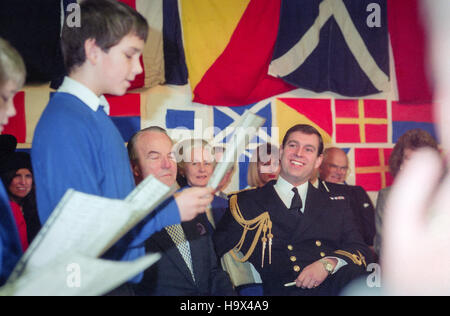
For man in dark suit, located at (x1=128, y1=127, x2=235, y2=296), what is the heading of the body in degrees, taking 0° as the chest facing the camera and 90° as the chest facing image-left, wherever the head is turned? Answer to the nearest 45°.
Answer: approximately 315°

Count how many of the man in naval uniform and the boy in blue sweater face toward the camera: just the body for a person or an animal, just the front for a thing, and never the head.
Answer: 1

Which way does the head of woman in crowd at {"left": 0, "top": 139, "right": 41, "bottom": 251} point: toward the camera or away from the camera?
toward the camera

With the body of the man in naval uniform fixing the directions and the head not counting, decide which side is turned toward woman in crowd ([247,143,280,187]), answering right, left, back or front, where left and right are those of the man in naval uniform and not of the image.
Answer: back

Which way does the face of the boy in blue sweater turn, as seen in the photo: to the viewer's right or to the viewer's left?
to the viewer's right

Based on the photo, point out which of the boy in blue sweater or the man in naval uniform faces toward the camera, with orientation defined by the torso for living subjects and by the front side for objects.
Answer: the man in naval uniform

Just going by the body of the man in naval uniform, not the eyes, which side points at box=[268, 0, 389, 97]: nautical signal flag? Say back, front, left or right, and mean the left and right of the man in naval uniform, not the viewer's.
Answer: back

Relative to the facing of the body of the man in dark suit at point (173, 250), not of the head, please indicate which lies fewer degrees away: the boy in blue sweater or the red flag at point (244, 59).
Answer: the boy in blue sweater

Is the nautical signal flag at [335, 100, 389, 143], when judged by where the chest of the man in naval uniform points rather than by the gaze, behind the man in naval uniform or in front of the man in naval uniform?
behind

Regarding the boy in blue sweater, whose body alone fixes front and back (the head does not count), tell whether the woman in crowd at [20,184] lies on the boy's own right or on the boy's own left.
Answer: on the boy's own left

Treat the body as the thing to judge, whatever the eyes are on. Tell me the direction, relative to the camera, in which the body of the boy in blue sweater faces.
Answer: to the viewer's right

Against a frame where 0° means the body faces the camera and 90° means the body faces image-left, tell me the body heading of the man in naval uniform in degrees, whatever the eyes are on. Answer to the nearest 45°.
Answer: approximately 0°
